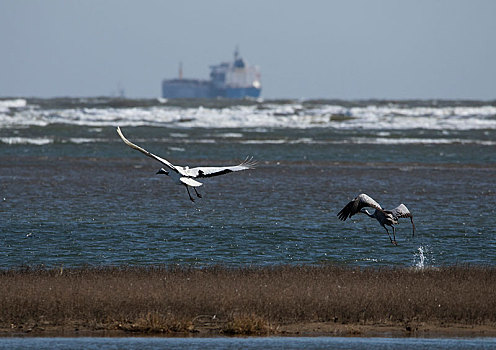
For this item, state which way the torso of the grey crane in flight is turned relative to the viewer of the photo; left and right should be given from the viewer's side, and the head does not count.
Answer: facing away from the viewer and to the left of the viewer
